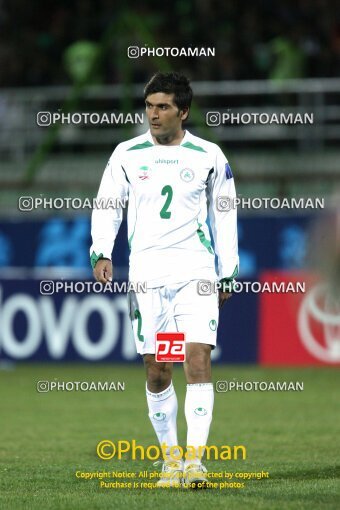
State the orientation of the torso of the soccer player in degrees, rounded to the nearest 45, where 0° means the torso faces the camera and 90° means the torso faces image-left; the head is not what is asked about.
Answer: approximately 0°

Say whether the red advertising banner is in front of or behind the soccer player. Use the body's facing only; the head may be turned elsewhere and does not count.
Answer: behind

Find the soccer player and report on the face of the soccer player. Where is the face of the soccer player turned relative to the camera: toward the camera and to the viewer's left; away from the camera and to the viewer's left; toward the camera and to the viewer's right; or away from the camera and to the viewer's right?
toward the camera and to the viewer's left

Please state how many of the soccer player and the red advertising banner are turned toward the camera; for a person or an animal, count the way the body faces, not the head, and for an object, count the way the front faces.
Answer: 2

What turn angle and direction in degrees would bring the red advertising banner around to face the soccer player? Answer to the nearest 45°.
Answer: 0° — it already faces them
